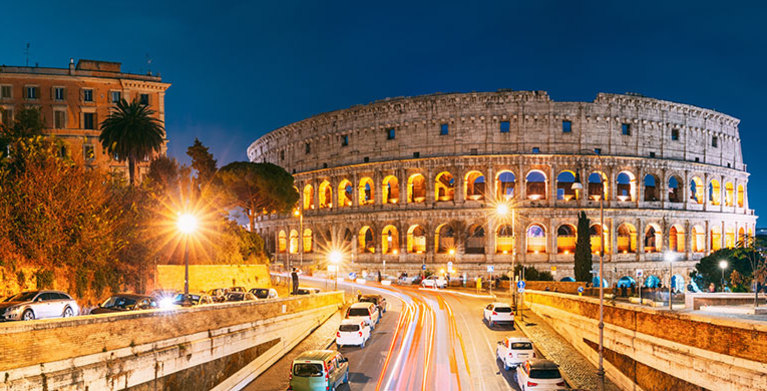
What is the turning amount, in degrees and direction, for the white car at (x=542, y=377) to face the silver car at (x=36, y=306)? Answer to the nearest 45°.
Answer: approximately 90° to its left

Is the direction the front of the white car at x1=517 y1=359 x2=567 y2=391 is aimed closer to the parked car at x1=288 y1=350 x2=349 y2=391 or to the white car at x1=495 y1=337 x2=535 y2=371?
the white car

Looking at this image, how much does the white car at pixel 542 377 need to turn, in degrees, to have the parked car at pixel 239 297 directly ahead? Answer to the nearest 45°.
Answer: approximately 45° to its left

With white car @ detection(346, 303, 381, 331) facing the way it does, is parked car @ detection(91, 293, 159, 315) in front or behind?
behind

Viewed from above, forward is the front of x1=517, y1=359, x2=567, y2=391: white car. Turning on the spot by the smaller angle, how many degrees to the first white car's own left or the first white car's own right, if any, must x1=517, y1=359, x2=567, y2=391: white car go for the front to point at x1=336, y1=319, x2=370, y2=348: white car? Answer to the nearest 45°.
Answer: approximately 45° to the first white car's own left

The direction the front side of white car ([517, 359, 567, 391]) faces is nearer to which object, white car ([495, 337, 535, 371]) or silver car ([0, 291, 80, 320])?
the white car

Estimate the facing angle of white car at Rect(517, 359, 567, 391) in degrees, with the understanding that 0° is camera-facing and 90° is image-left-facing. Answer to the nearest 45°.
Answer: approximately 180°
